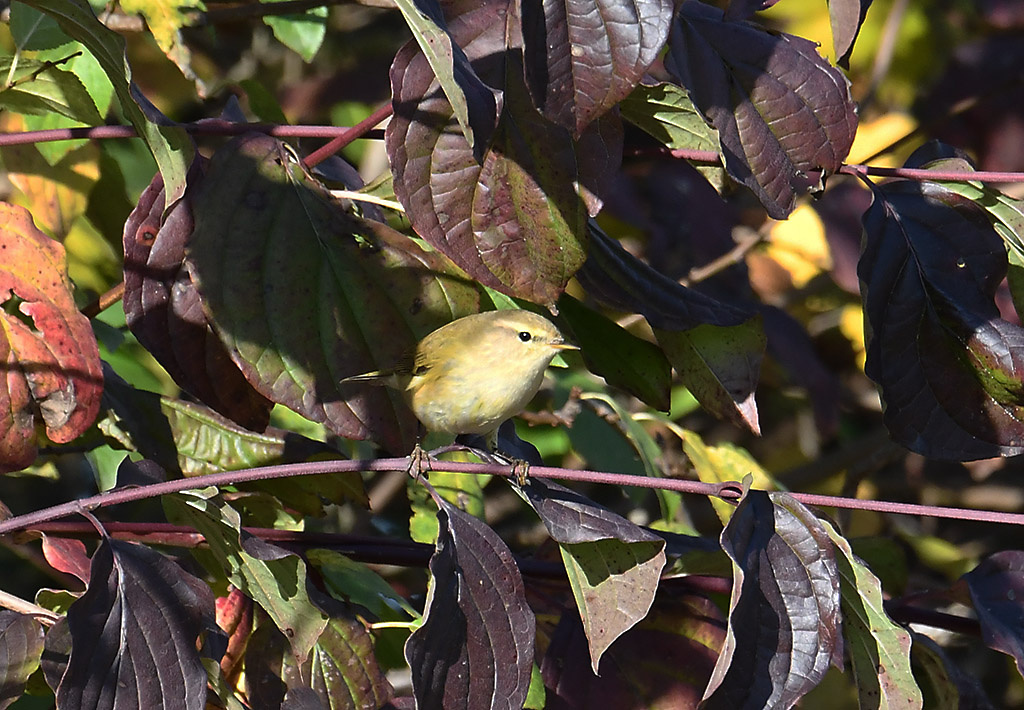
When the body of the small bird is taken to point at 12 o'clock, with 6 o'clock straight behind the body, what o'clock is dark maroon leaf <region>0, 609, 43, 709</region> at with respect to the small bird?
The dark maroon leaf is roughly at 4 o'clock from the small bird.

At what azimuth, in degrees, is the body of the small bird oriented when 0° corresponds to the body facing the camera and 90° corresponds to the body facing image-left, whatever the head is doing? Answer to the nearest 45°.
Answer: approximately 270°

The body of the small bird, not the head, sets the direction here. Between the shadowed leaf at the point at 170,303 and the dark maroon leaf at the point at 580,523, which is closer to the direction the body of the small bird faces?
the dark maroon leaf

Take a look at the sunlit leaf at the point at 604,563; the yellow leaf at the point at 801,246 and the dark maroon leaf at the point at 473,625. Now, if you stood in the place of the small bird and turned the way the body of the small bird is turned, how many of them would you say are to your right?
2

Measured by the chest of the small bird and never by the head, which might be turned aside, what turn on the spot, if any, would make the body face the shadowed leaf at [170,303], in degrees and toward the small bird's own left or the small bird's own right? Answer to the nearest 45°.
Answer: approximately 135° to the small bird's own right
